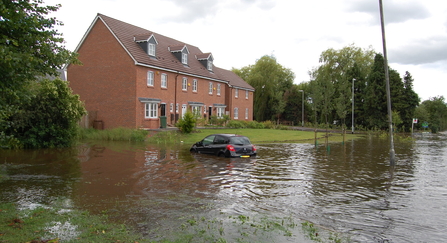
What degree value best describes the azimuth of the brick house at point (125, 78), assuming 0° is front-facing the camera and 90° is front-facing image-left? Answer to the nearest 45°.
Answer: approximately 315°

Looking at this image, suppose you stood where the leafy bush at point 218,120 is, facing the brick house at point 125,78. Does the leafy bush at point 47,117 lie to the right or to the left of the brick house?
left

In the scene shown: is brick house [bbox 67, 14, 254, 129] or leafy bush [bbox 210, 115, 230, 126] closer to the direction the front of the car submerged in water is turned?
the brick house

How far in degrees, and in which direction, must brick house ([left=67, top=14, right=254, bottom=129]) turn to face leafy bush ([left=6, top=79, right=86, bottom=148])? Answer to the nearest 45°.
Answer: approximately 45° to its right

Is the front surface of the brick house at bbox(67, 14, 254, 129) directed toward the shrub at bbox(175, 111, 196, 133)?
yes

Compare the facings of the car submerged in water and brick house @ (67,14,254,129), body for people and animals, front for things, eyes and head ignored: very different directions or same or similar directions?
very different directions

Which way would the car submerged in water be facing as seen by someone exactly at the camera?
facing away from the viewer and to the left of the viewer

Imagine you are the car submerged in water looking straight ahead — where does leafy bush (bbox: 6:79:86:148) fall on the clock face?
The leafy bush is roughly at 11 o'clock from the car submerged in water.
